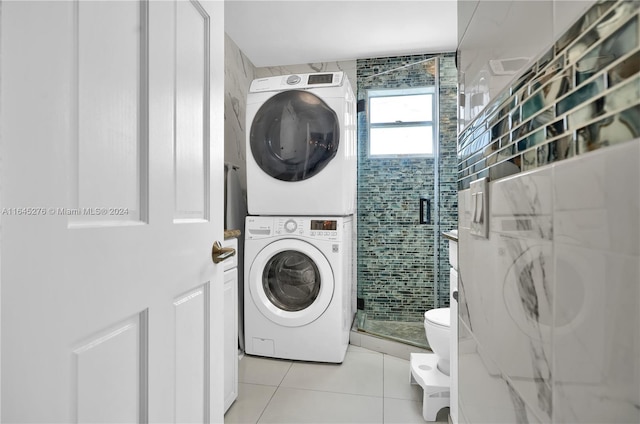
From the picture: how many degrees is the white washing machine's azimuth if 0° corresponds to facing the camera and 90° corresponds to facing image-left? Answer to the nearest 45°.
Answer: approximately 0°

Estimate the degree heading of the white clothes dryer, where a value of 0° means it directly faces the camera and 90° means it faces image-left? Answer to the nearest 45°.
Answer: approximately 0°

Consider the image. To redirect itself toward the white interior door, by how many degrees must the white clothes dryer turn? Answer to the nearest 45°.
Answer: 0° — it already faces it

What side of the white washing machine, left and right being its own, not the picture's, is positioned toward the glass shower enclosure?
left

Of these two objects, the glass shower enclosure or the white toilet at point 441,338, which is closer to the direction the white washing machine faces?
the white toilet

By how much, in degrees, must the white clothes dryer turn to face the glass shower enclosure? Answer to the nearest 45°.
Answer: approximately 90° to its left
